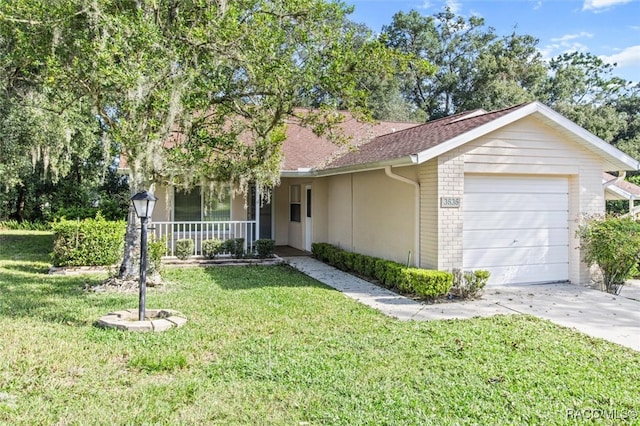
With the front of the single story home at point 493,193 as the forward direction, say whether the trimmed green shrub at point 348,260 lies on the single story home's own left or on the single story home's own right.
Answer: on the single story home's own right

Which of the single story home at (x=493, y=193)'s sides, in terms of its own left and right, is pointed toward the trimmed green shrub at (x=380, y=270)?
right

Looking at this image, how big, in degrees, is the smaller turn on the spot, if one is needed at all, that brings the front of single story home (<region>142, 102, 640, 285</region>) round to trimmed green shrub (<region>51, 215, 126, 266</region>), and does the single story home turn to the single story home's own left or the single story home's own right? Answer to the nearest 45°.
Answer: approximately 90° to the single story home's own right

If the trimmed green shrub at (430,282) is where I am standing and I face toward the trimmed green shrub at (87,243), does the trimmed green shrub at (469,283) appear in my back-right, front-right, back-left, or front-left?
back-right

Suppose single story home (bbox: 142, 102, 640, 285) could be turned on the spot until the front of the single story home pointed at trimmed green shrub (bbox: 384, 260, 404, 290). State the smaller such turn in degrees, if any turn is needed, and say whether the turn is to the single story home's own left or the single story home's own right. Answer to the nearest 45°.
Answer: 0° — it already faces it

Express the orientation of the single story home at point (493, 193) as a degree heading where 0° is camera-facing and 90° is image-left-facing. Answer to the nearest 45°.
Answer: approximately 0°

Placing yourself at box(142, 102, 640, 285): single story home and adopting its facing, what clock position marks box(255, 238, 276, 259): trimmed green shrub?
The trimmed green shrub is roughly at 2 o'clock from the single story home.
